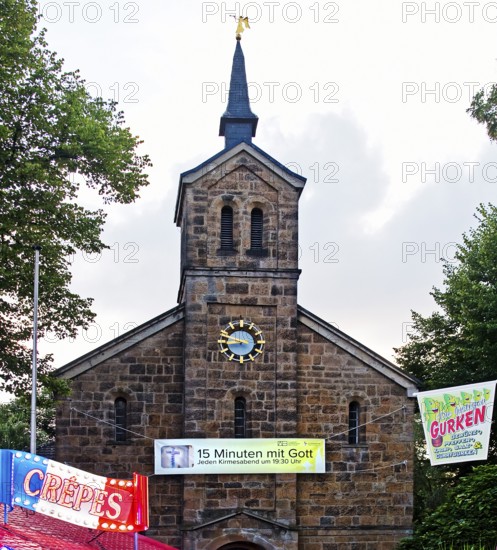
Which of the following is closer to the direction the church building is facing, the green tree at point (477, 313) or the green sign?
the green sign

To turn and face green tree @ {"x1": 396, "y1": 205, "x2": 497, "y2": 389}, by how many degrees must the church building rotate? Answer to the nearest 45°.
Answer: approximately 135° to its left

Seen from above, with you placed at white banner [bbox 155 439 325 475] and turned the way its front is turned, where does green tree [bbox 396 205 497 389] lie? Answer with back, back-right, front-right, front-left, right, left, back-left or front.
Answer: back-left

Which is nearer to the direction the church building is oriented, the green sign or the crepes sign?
the crepes sign

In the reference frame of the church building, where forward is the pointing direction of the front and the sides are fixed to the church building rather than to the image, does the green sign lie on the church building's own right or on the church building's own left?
on the church building's own left

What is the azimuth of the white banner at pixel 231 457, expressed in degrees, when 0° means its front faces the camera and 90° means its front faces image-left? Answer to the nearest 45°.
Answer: approximately 0°
